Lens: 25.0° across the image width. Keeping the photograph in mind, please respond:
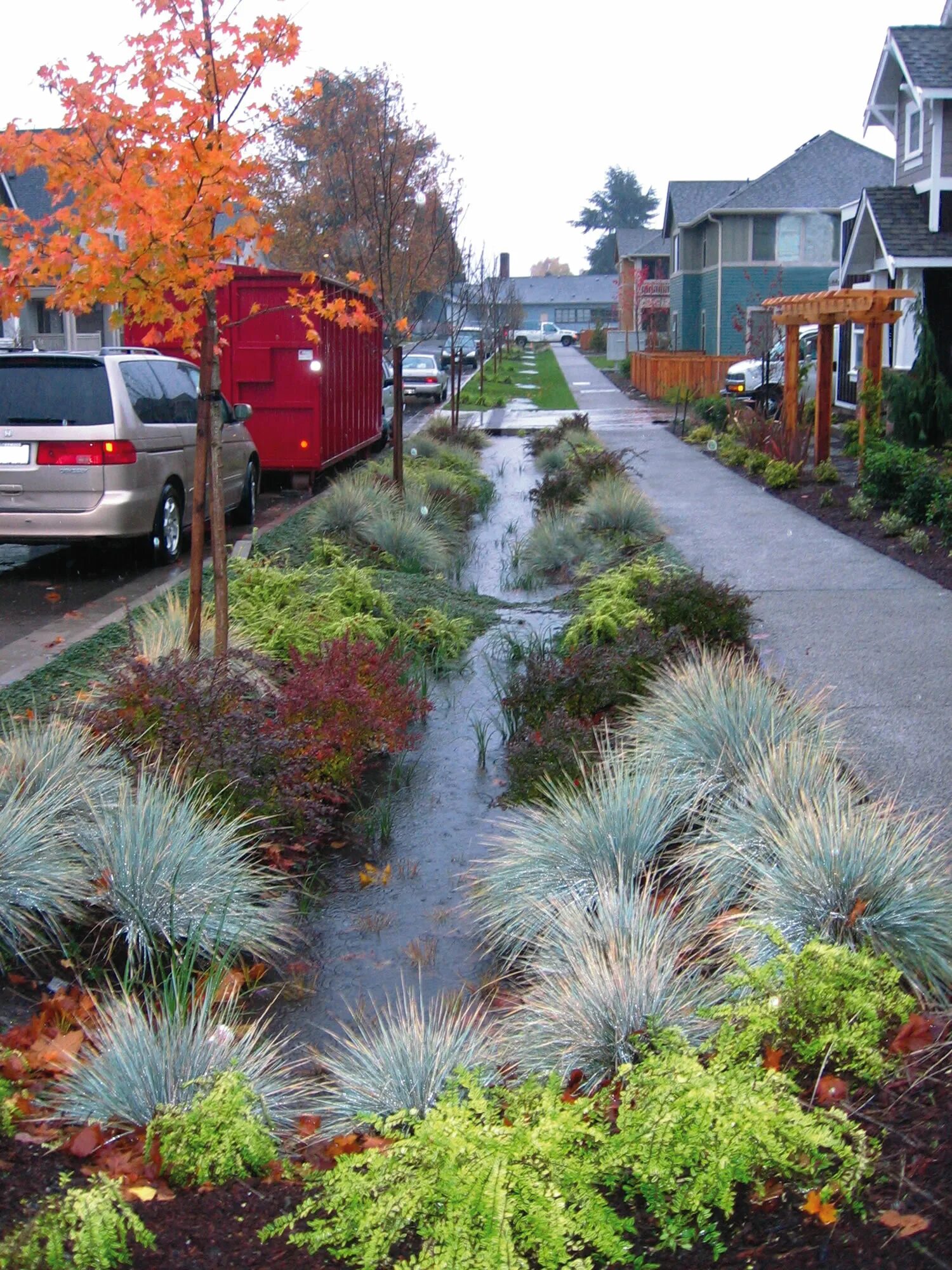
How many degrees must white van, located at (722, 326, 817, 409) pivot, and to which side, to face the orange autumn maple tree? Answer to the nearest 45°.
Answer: approximately 45° to its left

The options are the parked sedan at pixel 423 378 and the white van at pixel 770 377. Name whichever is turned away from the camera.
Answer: the parked sedan

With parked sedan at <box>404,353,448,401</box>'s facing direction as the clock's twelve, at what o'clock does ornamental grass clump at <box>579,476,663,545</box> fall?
The ornamental grass clump is roughly at 6 o'clock from the parked sedan.

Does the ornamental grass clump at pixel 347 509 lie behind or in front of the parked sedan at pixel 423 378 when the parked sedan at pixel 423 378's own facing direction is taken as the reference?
behind

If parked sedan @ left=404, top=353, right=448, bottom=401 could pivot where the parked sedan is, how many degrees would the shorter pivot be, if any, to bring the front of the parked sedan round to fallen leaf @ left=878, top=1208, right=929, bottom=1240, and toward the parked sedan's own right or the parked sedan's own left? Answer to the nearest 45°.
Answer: approximately 180°

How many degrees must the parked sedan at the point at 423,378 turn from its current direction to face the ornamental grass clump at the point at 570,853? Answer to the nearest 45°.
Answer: approximately 180°

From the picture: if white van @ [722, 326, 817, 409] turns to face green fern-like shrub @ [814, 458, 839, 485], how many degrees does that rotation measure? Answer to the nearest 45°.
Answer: approximately 45° to its left

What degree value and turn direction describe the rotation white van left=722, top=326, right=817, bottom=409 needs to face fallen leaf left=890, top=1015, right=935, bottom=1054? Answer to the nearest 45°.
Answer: approximately 45° to its left

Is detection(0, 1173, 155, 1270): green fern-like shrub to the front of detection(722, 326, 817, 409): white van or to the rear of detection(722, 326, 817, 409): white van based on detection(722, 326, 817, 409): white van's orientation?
to the front

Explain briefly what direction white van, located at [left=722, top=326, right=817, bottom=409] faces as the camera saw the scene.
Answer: facing the viewer and to the left of the viewer

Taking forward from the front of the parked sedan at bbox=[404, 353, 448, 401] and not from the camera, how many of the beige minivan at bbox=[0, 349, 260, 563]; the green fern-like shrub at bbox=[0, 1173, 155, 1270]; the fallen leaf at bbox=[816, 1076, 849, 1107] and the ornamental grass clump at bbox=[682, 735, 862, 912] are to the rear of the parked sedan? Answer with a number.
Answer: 4

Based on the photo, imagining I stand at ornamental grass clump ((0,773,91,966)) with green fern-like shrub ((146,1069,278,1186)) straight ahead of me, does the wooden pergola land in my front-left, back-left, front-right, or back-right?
back-left

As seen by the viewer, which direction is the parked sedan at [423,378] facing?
away from the camera

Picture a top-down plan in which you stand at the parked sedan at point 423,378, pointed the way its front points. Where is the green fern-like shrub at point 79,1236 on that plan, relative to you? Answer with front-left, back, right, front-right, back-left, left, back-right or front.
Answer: back

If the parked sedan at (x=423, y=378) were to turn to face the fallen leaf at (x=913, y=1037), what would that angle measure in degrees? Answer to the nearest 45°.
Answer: approximately 180°

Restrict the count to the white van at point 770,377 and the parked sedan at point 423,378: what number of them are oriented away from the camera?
1

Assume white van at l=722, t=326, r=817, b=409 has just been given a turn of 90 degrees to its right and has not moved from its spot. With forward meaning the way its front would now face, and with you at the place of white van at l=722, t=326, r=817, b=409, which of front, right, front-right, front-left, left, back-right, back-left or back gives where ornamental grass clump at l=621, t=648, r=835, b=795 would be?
back-left

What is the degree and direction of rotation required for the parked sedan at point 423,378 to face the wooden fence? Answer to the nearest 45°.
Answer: approximately 90° to its right
